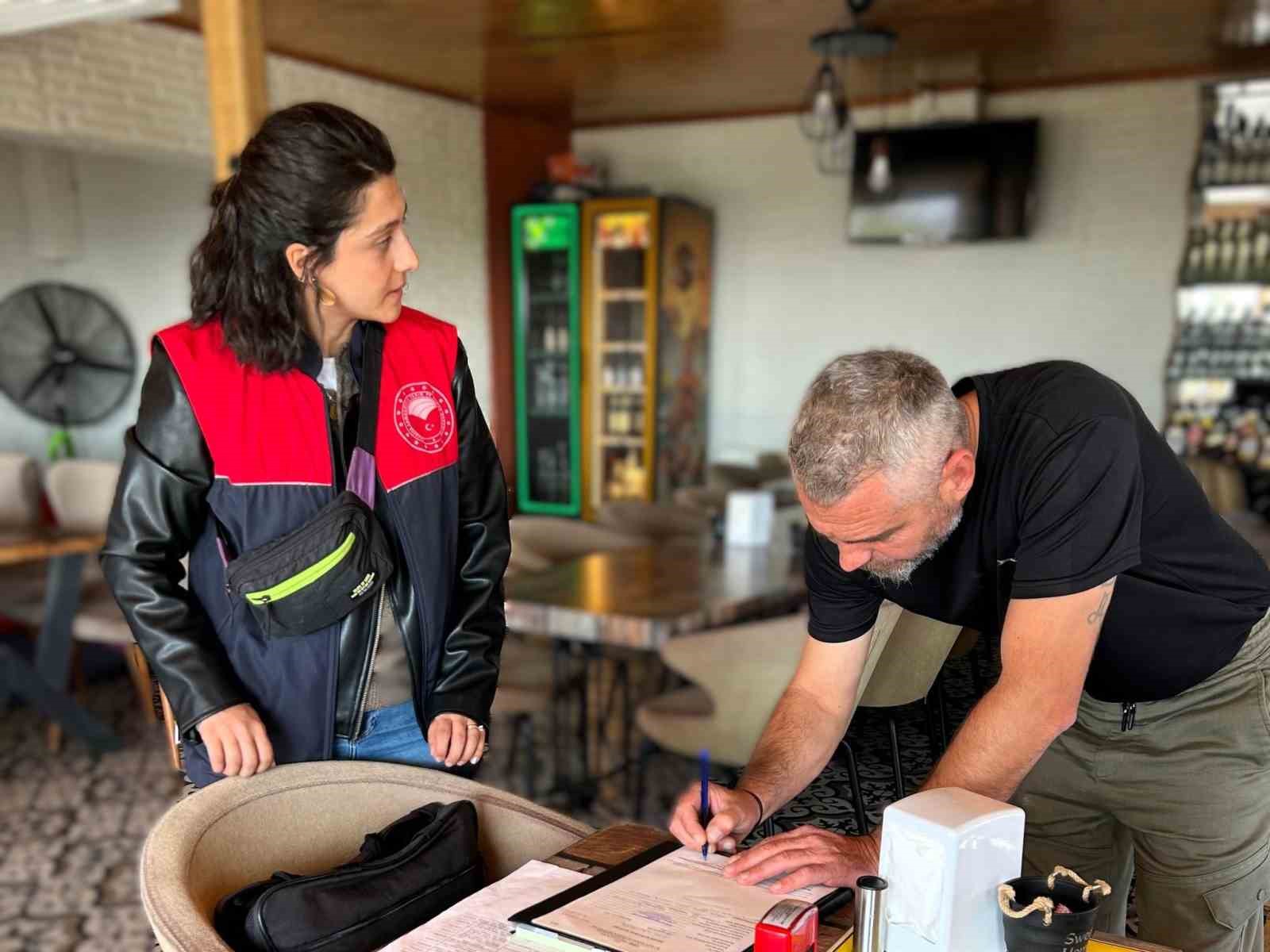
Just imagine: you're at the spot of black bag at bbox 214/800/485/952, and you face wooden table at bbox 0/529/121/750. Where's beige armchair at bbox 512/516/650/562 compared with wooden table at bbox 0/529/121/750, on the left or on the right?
right

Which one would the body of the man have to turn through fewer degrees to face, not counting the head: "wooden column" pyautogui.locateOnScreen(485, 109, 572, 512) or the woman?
the woman

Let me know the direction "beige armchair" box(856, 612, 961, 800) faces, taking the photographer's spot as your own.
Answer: facing away from the viewer and to the left of the viewer

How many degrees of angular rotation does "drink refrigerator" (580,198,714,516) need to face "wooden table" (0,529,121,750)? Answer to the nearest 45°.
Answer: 0° — it already faces it

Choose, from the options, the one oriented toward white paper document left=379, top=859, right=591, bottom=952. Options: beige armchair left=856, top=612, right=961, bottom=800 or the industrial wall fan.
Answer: the industrial wall fan

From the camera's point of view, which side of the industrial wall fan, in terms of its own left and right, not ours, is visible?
front

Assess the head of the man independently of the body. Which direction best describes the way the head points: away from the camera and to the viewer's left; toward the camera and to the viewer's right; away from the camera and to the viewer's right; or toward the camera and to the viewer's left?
toward the camera and to the viewer's left

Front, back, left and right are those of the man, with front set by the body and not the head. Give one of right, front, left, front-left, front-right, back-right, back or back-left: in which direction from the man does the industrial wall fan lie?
right

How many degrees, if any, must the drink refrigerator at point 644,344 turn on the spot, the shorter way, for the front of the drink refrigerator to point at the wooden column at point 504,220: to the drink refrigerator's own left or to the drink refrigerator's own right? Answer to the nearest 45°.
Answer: approximately 45° to the drink refrigerator's own right

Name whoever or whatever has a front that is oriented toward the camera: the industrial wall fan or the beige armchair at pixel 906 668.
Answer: the industrial wall fan

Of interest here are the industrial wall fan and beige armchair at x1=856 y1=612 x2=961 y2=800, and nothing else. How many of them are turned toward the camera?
1

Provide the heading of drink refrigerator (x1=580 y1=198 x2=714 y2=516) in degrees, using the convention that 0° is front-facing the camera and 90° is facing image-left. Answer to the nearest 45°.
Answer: approximately 45°

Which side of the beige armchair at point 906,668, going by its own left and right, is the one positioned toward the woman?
left

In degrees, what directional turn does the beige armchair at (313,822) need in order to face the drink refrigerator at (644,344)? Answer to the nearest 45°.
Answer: approximately 135° to its left

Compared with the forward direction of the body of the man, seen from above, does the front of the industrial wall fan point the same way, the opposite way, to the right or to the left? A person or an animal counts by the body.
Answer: to the left

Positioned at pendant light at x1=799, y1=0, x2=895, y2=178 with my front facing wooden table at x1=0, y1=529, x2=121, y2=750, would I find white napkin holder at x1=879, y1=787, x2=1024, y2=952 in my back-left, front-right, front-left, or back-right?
front-left
